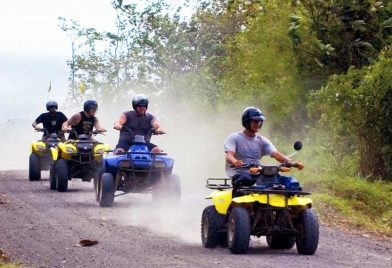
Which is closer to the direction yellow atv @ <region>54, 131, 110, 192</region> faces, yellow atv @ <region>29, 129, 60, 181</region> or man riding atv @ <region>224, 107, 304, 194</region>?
the man riding atv

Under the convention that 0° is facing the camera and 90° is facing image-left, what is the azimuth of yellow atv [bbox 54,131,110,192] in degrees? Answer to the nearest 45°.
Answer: approximately 0°

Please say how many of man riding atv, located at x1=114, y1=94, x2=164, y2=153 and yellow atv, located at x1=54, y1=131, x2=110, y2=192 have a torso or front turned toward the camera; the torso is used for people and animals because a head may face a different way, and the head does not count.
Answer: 2

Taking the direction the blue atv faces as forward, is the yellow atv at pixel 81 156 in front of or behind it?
behind

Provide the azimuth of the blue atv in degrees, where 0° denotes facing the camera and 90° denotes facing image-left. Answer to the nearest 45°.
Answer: approximately 0°

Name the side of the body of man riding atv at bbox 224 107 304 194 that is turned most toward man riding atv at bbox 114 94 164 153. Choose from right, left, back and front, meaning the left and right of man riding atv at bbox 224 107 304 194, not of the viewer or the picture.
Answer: back

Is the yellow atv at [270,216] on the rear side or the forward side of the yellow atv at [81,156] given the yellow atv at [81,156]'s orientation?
on the forward side
